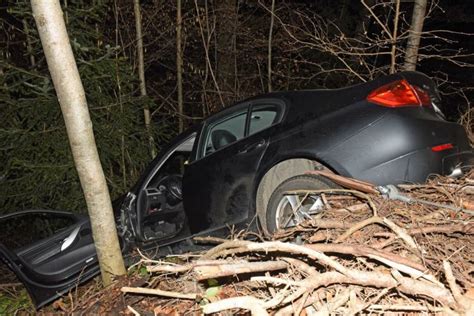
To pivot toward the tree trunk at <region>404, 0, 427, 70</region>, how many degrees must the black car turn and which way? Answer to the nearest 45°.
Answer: approximately 90° to its right

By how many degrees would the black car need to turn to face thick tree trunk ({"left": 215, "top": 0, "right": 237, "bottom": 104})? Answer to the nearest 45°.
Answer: approximately 45° to its right

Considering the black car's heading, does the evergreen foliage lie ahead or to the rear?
ahead

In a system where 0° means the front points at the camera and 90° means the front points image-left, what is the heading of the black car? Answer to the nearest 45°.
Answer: approximately 135°

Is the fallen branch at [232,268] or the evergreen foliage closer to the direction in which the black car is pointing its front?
the evergreen foliage

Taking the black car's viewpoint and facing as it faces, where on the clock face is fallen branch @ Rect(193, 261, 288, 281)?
The fallen branch is roughly at 8 o'clock from the black car.

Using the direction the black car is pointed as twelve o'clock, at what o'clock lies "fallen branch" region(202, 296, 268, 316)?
The fallen branch is roughly at 8 o'clock from the black car.

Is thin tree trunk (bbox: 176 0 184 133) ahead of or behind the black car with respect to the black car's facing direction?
ahead
